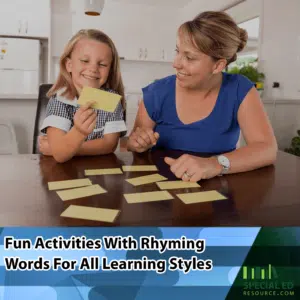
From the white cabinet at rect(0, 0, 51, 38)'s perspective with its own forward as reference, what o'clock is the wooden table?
The wooden table is roughly at 12 o'clock from the white cabinet.

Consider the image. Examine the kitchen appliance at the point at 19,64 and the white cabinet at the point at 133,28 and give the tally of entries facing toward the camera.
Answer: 2

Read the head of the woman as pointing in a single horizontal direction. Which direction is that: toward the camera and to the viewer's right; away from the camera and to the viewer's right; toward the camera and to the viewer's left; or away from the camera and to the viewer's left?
toward the camera and to the viewer's left

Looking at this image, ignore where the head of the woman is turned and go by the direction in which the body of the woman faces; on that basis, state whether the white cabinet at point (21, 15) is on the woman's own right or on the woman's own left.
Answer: on the woman's own right

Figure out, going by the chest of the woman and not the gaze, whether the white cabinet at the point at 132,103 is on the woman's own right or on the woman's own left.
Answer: on the woman's own right

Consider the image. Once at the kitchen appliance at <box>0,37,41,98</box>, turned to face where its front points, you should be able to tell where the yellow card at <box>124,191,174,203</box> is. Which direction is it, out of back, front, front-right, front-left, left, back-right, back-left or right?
front

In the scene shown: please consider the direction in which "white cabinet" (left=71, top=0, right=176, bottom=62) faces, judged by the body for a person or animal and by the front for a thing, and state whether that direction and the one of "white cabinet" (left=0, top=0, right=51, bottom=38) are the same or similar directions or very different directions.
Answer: same or similar directions

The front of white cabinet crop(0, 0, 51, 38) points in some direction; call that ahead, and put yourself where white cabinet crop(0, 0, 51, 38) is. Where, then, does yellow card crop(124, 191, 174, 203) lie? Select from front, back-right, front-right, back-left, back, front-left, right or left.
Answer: front

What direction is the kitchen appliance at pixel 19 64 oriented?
toward the camera

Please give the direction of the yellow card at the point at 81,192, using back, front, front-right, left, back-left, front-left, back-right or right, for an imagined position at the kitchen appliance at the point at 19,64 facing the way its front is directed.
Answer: front

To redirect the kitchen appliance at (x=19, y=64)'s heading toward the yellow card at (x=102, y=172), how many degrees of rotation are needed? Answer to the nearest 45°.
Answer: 0° — it already faces it

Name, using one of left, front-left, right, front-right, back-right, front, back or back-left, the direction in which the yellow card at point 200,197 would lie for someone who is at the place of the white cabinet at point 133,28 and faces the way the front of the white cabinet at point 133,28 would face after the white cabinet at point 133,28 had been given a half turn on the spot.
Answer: back

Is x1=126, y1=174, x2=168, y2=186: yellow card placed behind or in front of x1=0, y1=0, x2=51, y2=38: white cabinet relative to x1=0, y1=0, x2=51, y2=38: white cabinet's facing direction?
in front

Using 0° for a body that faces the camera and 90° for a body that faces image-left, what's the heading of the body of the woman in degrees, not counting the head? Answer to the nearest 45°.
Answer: approximately 45°

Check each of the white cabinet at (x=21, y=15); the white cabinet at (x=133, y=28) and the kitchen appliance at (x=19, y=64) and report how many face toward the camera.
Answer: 3

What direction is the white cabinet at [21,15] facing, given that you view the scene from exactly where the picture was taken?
facing the viewer
